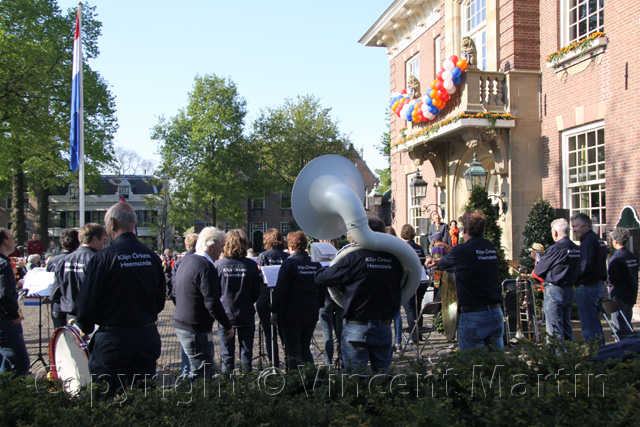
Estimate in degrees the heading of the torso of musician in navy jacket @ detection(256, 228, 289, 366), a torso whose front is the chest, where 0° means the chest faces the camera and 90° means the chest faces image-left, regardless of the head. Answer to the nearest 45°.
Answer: approximately 180°

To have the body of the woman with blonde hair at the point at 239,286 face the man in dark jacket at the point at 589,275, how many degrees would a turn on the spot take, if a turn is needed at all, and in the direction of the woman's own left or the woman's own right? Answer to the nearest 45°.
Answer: approximately 90° to the woman's own right

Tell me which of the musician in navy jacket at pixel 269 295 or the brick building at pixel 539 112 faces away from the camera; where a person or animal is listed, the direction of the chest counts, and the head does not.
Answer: the musician in navy jacket

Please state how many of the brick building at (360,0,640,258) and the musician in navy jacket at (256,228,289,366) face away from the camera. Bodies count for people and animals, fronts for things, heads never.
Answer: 1

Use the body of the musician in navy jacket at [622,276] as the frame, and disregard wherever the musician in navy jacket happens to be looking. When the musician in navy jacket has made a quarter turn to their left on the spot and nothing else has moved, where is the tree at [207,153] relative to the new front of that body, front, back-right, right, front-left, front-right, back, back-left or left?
right

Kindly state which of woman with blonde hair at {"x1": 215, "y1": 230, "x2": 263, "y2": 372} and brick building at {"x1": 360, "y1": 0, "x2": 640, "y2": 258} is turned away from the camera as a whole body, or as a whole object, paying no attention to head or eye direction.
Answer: the woman with blonde hair

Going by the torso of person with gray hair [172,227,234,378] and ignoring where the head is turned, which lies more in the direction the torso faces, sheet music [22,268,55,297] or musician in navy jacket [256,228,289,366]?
the musician in navy jacket

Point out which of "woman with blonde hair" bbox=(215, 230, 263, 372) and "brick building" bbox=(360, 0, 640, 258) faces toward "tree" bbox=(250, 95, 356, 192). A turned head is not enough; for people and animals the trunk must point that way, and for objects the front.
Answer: the woman with blonde hair

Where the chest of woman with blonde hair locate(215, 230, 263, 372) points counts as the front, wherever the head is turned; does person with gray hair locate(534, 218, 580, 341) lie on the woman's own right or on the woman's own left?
on the woman's own right

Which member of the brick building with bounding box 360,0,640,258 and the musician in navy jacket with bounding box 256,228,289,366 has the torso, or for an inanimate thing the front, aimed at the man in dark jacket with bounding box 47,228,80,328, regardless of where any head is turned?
the brick building

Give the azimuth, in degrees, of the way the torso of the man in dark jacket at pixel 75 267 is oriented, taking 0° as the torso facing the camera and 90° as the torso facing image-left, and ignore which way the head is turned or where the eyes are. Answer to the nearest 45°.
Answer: approximately 225°

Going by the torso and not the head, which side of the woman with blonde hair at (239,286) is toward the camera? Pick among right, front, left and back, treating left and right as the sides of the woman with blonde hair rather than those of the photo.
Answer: back

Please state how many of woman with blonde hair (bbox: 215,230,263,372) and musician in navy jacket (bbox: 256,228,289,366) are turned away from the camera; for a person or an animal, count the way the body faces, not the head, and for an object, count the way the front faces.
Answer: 2

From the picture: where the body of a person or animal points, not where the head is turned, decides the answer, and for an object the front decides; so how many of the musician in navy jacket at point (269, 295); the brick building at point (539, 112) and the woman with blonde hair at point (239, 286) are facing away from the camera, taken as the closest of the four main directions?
2

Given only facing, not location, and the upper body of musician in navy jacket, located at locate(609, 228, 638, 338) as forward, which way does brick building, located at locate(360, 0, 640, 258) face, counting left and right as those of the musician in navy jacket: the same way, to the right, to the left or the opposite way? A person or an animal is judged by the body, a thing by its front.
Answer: to the left

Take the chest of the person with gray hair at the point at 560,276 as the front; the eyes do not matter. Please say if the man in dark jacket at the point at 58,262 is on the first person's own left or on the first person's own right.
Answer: on the first person's own left

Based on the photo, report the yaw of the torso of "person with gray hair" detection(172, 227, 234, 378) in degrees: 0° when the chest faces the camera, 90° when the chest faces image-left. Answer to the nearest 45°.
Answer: approximately 225°

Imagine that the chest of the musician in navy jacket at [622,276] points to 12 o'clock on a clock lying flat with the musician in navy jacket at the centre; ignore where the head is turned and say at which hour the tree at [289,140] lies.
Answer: The tree is roughly at 12 o'clock from the musician in navy jacket.

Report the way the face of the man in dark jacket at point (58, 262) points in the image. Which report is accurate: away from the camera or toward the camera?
away from the camera

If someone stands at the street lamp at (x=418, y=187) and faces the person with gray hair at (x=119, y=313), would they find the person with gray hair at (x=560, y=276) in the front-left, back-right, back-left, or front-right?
front-left

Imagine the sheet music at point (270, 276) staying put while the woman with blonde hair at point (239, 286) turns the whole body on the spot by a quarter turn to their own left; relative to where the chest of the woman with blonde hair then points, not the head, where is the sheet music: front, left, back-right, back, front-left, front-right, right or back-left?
back-right

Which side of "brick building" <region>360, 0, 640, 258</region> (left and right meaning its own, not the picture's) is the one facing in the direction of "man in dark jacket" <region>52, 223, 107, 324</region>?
front
